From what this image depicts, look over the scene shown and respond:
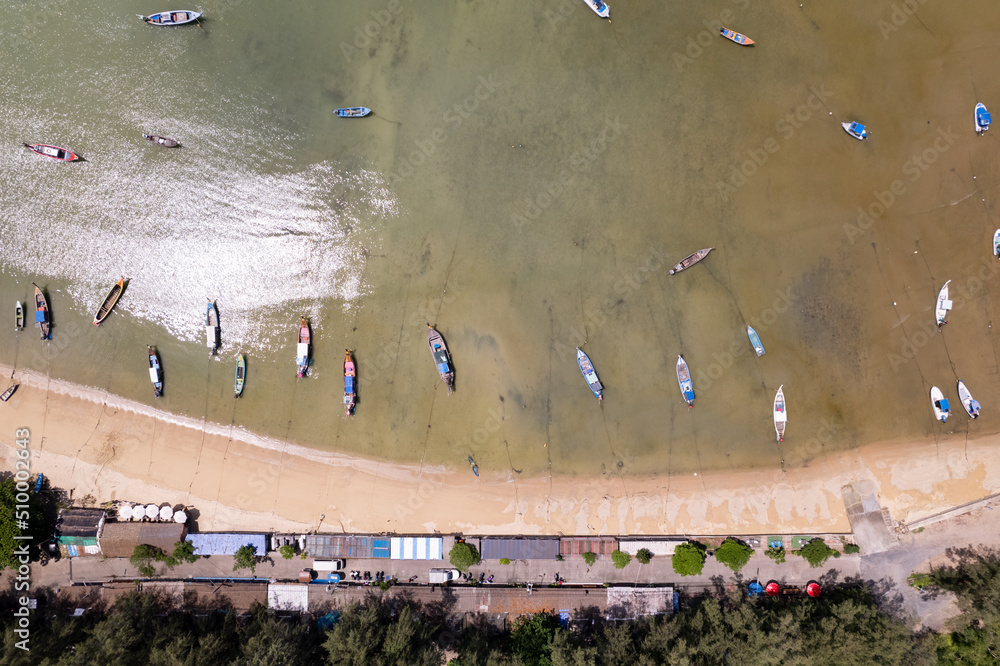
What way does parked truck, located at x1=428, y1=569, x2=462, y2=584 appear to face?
to the viewer's right

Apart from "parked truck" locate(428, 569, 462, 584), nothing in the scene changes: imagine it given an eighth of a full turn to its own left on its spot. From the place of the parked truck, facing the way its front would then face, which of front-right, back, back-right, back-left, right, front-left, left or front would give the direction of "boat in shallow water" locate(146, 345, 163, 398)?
back-left

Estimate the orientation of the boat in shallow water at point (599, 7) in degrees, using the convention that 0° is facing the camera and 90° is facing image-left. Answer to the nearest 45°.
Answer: approximately 315°

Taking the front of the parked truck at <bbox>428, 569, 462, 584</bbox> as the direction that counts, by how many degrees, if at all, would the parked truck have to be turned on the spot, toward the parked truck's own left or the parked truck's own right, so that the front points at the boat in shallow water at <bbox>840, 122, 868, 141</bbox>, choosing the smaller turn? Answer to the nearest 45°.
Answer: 0° — it already faces it
